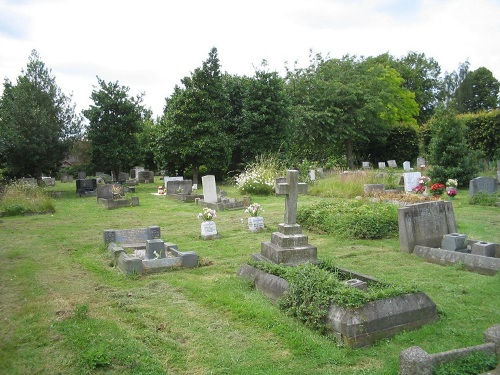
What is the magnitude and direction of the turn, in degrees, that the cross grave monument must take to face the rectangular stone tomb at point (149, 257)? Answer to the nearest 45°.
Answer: approximately 135° to its right

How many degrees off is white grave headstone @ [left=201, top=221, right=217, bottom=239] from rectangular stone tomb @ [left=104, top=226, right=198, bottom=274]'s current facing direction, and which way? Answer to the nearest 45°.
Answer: approximately 90° to its left

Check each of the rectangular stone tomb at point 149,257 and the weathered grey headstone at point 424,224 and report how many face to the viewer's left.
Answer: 0

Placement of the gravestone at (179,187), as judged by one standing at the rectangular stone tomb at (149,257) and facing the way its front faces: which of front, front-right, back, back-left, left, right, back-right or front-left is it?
back-left

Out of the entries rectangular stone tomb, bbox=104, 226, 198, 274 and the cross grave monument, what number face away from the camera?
0

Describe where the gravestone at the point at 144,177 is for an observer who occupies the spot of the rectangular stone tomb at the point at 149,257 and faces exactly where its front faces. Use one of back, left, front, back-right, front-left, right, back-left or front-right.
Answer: back-left

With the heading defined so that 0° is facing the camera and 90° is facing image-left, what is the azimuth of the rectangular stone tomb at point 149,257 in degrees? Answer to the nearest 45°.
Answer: approximately 315°

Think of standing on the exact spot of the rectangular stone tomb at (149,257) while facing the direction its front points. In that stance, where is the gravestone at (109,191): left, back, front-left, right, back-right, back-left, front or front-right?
back-left

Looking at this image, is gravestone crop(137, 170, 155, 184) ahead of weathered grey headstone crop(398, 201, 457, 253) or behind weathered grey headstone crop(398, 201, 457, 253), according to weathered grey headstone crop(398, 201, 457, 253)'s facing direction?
behind

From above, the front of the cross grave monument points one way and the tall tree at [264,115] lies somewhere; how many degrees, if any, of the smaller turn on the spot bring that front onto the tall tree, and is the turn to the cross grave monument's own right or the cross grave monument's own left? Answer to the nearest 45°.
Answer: approximately 135° to the cross grave monument's own left

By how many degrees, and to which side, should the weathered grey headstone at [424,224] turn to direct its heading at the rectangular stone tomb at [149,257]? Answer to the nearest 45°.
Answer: approximately 90° to its right

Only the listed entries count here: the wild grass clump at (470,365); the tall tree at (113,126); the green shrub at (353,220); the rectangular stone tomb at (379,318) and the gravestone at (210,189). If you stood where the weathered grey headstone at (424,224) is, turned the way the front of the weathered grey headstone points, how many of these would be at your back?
3

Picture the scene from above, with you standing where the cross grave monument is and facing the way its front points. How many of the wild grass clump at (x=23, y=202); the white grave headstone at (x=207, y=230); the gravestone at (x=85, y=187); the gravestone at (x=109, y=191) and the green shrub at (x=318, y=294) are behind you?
4
